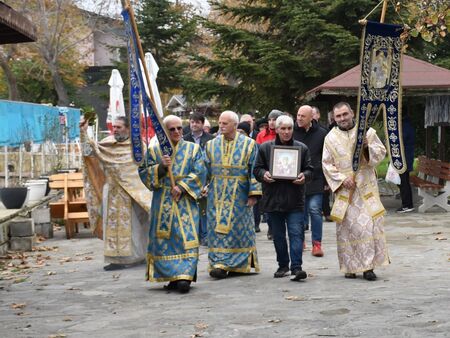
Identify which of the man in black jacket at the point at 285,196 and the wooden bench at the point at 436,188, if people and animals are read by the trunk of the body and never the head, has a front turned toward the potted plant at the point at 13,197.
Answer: the wooden bench

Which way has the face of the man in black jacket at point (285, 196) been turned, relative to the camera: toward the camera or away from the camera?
toward the camera

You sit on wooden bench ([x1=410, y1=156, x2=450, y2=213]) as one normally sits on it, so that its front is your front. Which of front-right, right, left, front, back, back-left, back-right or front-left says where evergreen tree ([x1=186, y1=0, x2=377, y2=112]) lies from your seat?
right

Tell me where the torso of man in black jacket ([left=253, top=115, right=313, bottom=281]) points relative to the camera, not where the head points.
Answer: toward the camera

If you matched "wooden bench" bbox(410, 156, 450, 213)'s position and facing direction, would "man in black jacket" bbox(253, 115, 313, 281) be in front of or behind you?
in front

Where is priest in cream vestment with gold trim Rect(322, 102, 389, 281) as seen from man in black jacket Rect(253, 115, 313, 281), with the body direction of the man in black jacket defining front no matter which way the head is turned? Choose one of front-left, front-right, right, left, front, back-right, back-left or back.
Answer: left

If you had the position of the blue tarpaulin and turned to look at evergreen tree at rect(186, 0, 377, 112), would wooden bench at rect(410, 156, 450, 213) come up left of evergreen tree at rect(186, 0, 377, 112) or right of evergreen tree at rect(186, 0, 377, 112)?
right

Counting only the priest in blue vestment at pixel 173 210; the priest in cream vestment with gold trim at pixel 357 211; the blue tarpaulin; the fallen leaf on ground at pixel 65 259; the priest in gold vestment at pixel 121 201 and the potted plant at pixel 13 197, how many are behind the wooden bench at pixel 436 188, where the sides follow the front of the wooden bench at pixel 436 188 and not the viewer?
0

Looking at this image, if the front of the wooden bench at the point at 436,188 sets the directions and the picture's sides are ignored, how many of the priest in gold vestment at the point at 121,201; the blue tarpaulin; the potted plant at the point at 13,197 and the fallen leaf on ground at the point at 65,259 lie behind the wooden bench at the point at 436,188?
0

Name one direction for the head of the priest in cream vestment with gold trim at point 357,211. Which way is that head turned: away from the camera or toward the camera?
toward the camera

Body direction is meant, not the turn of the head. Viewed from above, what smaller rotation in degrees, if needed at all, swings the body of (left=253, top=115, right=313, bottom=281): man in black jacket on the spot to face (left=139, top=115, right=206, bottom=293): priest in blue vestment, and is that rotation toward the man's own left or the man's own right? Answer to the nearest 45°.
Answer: approximately 90° to the man's own right

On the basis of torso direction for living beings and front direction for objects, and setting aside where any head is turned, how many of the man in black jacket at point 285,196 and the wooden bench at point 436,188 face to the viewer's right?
0

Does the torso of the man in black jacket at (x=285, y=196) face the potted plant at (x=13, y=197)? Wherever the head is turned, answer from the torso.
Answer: no

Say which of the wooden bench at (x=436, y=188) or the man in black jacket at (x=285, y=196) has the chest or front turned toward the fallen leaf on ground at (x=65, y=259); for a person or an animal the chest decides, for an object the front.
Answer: the wooden bench

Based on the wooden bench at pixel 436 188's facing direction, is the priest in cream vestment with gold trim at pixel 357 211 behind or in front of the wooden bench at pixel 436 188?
in front

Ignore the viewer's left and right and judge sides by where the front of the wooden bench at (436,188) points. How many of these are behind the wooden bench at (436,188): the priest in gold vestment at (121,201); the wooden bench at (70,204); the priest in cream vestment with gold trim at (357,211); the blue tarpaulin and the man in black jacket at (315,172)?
0

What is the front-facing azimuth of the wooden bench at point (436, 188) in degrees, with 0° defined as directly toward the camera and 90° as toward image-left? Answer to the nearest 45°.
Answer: approximately 45°

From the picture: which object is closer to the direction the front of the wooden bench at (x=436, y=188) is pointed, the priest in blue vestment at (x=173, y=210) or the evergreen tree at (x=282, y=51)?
the priest in blue vestment

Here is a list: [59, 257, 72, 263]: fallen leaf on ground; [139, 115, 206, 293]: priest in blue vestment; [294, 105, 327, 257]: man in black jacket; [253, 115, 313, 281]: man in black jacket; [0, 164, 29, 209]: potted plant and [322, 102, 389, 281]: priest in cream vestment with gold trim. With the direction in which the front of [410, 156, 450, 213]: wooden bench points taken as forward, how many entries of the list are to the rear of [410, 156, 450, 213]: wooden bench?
0

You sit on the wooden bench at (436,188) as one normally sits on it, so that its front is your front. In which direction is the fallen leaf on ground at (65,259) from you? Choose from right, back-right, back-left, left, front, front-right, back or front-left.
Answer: front
